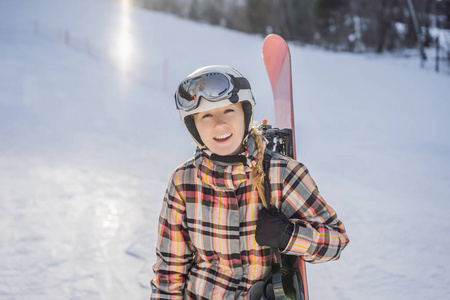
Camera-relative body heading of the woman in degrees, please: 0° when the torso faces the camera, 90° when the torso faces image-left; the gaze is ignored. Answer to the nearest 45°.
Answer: approximately 0°
